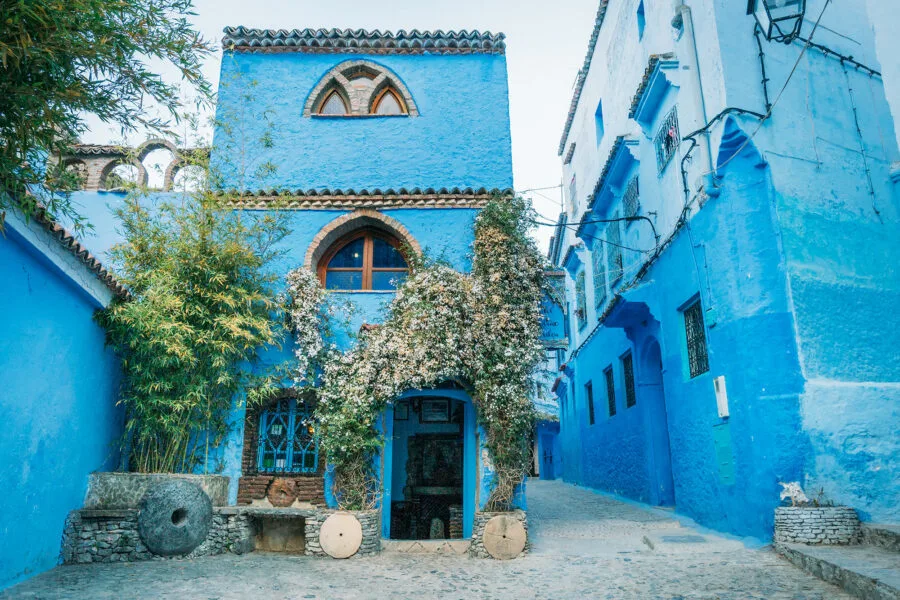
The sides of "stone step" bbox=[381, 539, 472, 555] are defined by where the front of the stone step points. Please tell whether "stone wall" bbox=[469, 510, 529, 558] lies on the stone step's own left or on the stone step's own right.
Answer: on the stone step's own left

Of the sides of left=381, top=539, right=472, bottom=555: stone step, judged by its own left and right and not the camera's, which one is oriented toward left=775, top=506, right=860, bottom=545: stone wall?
left

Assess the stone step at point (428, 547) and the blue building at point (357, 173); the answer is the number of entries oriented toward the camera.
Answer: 2

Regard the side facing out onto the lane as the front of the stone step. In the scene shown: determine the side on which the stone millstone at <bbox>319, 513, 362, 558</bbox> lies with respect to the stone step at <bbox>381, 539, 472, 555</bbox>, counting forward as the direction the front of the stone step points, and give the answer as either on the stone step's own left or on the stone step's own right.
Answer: on the stone step's own right

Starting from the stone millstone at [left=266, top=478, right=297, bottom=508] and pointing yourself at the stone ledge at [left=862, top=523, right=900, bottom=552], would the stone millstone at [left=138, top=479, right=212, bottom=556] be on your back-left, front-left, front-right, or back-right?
back-right

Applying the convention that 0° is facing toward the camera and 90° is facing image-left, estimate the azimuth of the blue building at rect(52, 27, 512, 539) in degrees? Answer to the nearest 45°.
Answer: approximately 0°

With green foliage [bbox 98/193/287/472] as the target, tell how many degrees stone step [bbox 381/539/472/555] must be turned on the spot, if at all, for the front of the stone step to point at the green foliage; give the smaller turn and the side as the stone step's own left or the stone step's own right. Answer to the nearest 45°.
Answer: approximately 90° to the stone step's own right

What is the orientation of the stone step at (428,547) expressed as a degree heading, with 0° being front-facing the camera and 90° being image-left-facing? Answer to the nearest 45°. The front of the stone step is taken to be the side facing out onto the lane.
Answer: approximately 0°
